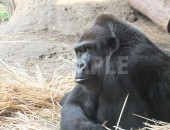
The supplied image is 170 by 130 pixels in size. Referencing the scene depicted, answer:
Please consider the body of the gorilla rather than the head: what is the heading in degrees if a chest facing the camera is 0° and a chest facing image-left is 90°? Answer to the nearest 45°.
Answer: approximately 45°
